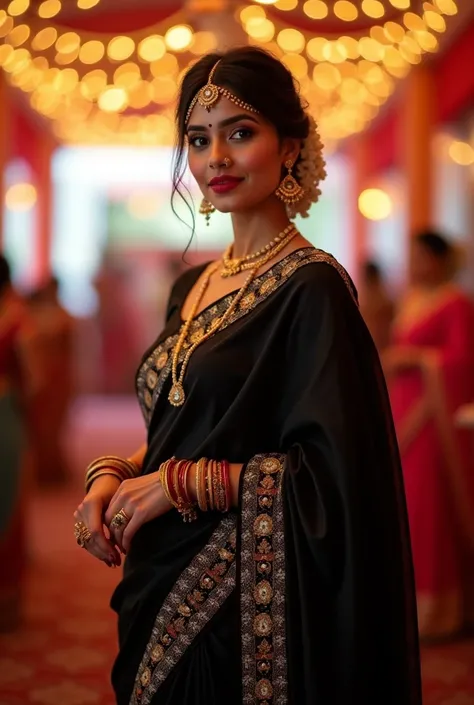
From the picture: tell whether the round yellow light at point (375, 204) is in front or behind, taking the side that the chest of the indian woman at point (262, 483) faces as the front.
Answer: behind

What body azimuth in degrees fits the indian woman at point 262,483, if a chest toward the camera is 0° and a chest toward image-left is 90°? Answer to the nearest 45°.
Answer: approximately 45°
